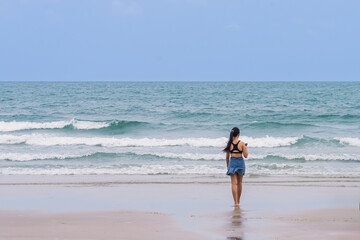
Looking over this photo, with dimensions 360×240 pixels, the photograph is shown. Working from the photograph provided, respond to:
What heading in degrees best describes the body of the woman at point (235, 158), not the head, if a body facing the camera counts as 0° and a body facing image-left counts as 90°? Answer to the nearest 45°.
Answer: approximately 180°
